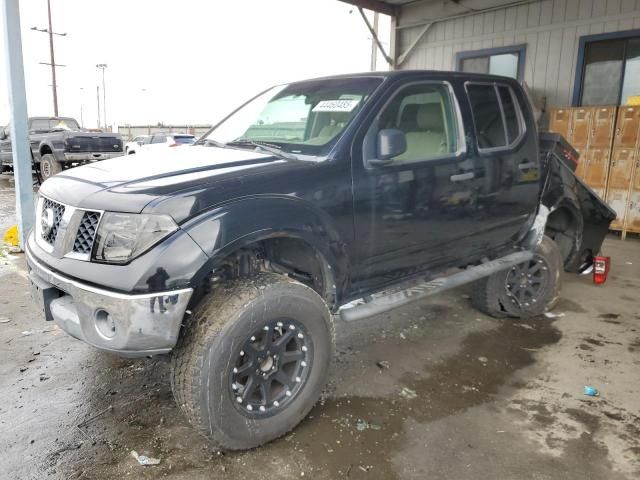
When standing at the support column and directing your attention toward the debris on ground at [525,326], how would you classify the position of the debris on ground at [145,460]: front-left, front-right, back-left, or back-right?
front-right

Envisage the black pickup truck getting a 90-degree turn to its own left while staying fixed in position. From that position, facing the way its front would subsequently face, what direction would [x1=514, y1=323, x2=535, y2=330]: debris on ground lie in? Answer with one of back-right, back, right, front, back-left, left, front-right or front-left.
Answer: left

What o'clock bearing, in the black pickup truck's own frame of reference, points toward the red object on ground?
The red object on ground is roughly at 6 o'clock from the black pickup truck.

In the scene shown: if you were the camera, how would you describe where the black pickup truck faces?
facing the viewer and to the left of the viewer
